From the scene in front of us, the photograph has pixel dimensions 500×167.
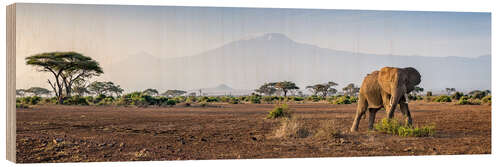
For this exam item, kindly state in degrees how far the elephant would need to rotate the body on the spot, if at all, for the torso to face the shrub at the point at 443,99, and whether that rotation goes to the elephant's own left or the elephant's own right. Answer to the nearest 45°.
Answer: approximately 135° to the elephant's own left

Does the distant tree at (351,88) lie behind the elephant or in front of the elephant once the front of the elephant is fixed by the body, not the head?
behind

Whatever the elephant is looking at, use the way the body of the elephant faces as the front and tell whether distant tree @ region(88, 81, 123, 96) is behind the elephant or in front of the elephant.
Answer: behind

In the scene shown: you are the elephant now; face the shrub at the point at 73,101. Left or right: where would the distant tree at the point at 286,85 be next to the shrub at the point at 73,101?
right

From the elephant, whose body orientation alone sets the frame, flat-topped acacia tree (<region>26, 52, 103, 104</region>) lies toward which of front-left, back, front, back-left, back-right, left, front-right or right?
back-right

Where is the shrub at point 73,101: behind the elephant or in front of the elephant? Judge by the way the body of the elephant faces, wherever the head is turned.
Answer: behind

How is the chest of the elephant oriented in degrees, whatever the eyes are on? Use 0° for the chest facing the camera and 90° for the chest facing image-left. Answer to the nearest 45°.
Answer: approximately 315°

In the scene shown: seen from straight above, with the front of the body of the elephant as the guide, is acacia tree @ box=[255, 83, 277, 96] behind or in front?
behind
